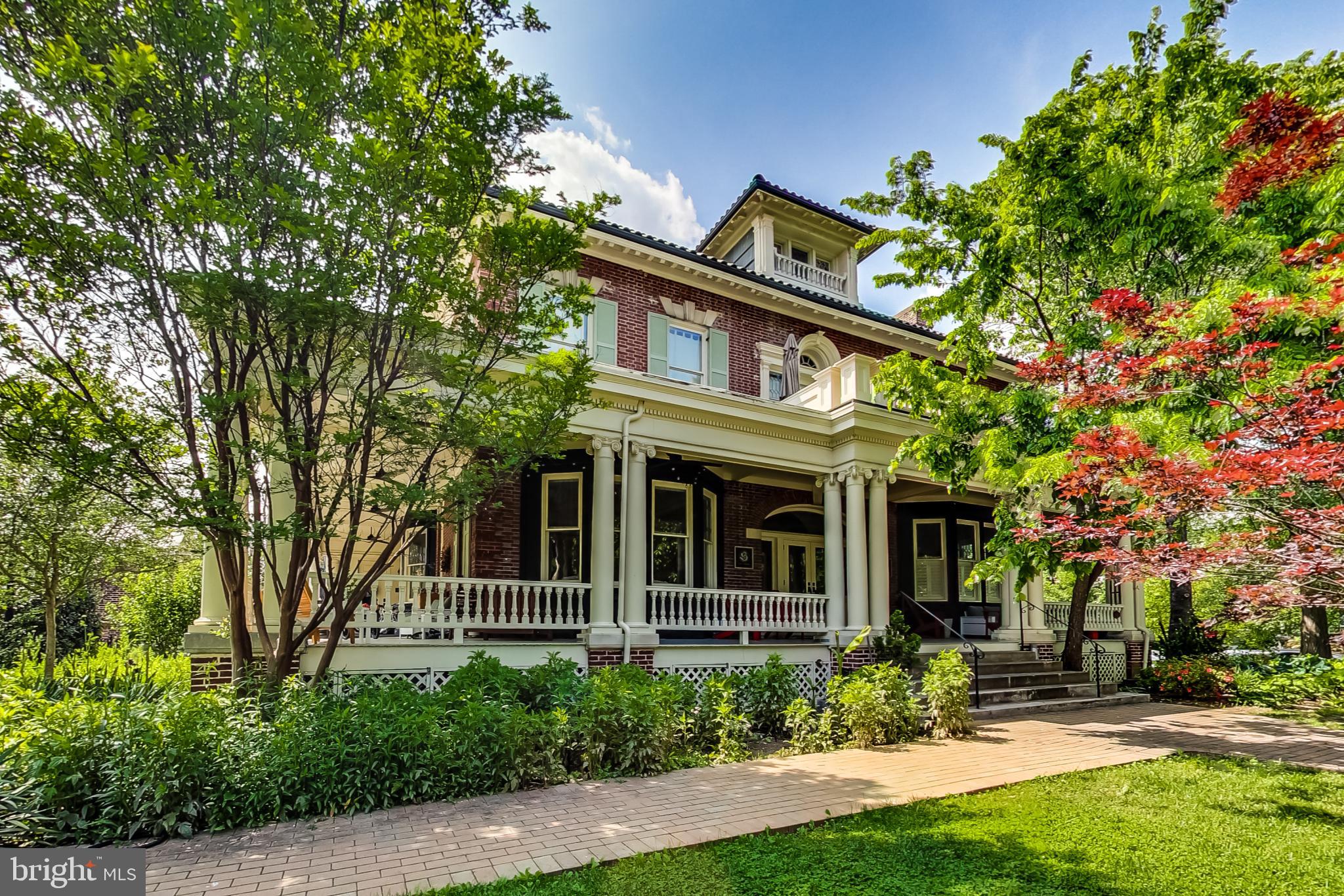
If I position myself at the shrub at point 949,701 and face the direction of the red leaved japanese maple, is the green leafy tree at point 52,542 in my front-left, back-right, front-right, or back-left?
back-right

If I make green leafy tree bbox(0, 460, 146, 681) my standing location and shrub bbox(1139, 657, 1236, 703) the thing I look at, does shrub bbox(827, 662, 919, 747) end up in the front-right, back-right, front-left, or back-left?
front-right

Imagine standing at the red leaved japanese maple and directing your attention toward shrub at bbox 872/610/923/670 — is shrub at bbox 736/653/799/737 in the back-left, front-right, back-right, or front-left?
front-left

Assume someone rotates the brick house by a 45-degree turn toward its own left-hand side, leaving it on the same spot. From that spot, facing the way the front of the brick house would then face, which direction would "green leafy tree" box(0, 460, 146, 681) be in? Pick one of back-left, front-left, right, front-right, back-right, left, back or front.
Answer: back

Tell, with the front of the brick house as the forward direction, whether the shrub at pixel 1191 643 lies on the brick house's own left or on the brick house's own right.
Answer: on the brick house's own left

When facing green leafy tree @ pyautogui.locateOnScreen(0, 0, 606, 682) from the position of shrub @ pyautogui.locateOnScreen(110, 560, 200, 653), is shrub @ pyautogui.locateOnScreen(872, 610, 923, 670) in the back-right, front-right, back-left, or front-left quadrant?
front-left

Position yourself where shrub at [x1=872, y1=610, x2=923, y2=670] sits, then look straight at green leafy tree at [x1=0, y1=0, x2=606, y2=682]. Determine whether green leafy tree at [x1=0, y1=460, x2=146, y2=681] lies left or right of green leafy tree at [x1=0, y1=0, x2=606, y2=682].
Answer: right

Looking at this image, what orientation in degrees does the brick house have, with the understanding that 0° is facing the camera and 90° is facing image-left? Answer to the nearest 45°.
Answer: approximately 315°

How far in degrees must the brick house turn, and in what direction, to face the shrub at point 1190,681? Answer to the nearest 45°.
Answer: approximately 45° to its left

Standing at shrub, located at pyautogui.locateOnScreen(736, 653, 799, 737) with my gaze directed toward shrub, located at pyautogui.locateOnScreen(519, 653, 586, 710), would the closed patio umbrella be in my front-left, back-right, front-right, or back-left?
back-right
